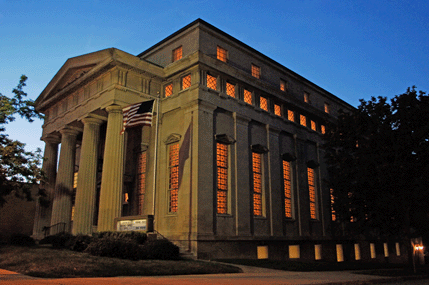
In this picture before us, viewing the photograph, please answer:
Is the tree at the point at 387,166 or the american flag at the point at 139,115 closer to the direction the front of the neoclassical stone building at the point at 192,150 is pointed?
the american flag

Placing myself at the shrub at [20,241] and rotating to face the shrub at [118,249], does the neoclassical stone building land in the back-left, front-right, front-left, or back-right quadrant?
front-left

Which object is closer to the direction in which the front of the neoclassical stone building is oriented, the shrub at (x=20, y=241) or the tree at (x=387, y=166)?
the shrub

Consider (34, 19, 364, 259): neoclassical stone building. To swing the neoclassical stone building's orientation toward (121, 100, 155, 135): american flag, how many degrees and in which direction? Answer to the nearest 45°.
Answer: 0° — it already faces it

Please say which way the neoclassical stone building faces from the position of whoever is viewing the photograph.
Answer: facing the viewer and to the left of the viewer

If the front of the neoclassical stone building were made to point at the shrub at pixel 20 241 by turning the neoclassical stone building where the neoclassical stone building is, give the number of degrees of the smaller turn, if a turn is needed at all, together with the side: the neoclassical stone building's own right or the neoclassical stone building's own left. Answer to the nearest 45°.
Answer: approximately 45° to the neoclassical stone building's own right

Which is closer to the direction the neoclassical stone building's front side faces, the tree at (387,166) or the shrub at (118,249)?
the shrub

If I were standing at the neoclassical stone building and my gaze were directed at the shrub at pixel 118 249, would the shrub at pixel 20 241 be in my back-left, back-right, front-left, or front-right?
front-right

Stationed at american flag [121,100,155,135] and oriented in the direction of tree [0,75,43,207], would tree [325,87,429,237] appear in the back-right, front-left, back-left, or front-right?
back-right

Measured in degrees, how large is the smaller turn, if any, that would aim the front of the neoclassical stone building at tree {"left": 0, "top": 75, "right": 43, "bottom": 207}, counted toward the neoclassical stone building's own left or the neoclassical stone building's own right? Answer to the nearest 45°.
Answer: approximately 45° to the neoclassical stone building's own right

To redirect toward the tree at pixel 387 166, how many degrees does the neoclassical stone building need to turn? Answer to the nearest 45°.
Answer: approximately 135° to its left
